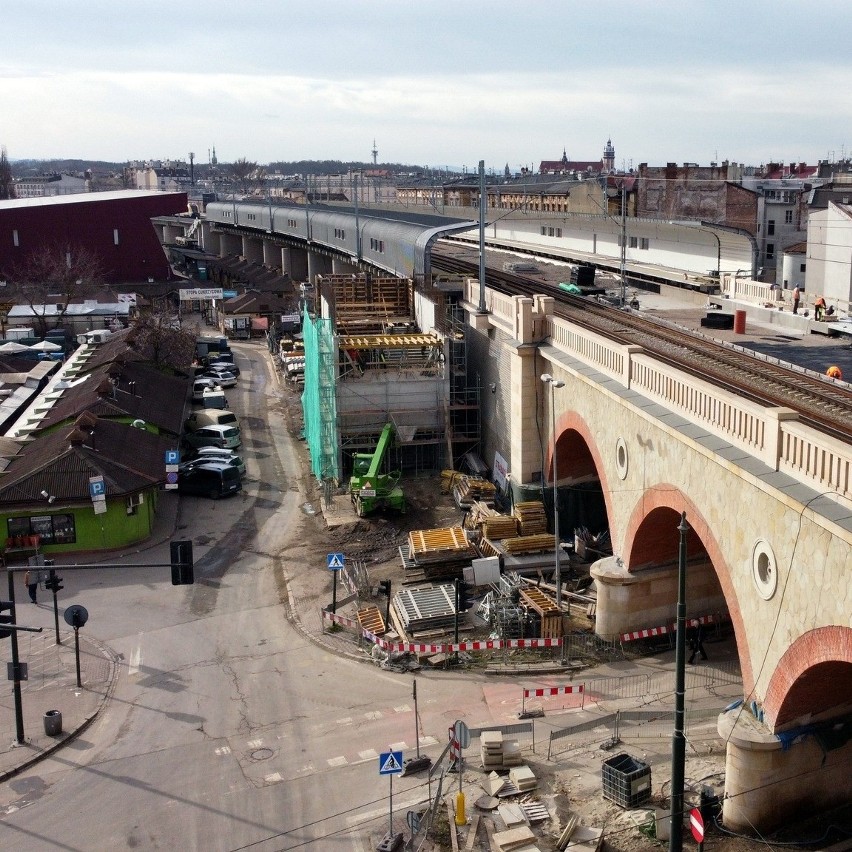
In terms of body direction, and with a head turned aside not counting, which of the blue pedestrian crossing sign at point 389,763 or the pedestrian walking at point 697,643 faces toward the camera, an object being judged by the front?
the blue pedestrian crossing sign

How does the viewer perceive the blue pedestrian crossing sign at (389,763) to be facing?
facing the viewer

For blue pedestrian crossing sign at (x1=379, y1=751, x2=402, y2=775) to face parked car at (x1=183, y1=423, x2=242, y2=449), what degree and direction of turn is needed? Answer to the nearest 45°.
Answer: approximately 180°

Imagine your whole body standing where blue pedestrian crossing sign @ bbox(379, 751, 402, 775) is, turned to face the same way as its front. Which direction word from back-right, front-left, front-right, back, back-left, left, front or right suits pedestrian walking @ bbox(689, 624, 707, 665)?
back-left

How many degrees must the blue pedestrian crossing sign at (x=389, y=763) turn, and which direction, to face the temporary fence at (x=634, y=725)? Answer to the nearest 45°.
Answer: approximately 135° to its left
